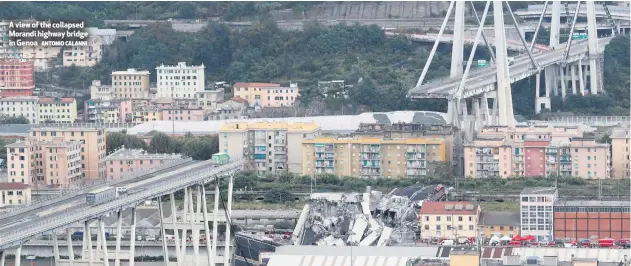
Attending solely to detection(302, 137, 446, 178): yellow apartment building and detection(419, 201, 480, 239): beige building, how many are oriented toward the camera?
2

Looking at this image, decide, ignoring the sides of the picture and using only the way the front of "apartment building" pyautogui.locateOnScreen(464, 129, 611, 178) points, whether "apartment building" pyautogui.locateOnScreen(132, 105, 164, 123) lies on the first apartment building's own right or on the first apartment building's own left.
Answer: on the first apartment building's own right

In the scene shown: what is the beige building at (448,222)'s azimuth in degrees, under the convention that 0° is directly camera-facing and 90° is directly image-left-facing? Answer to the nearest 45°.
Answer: approximately 0°

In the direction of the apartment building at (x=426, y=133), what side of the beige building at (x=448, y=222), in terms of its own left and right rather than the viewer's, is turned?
back
